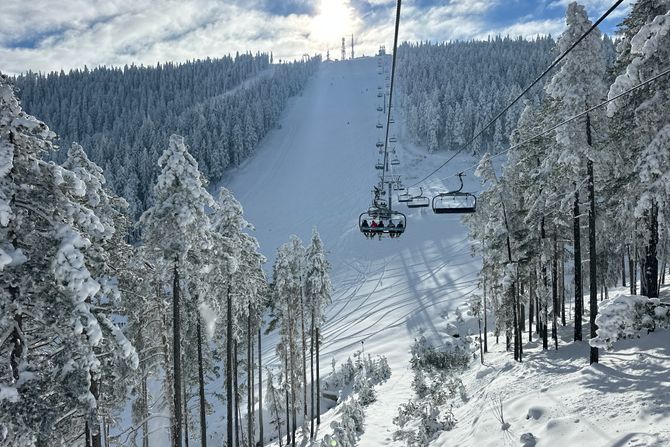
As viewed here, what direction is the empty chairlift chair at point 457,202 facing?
toward the camera

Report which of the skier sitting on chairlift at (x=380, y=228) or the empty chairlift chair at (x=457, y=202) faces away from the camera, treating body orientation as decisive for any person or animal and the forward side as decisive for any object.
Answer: the skier sitting on chairlift

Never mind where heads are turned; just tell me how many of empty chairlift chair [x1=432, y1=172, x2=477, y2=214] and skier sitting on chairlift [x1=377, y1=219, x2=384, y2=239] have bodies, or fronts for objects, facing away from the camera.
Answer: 1

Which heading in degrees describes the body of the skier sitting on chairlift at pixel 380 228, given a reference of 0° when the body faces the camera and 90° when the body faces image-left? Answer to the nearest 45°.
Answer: approximately 180°

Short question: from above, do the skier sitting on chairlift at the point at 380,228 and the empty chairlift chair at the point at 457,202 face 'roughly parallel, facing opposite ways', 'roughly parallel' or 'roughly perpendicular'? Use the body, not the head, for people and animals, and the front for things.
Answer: roughly parallel, facing opposite ways
